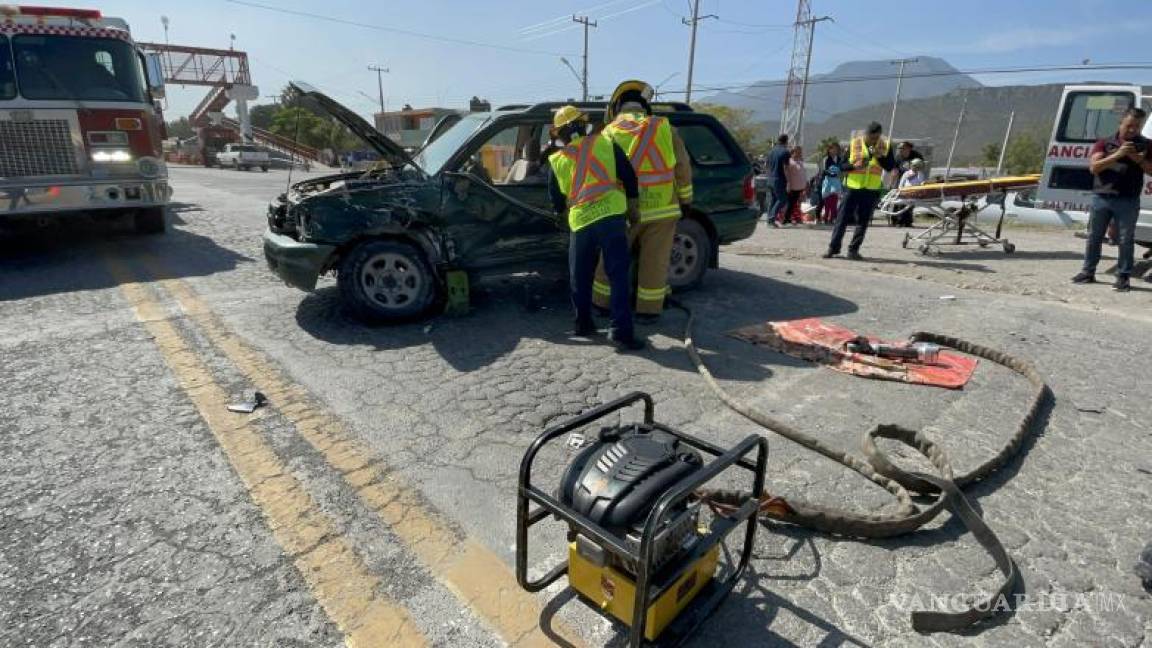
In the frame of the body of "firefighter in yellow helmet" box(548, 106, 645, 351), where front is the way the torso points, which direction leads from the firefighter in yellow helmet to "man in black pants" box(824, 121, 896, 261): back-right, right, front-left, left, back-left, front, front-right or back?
front-right

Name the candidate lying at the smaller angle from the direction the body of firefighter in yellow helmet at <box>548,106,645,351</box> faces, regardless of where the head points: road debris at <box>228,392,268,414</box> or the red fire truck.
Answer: the red fire truck

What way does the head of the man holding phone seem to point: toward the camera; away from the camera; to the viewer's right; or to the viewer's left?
toward the camera

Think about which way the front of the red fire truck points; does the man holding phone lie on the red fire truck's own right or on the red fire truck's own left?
on the red fire truck's own left

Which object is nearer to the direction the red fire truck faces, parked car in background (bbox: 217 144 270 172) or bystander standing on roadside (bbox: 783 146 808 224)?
the bystander standing on roadside

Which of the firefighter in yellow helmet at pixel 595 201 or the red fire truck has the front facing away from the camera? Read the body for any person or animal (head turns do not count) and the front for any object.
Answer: the firefighter in yellow helmet

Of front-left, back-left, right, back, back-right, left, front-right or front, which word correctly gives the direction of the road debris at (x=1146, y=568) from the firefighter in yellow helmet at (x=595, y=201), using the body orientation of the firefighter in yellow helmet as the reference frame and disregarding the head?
back-right

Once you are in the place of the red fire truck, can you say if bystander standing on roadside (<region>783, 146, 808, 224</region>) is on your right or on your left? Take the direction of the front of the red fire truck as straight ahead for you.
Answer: on your left

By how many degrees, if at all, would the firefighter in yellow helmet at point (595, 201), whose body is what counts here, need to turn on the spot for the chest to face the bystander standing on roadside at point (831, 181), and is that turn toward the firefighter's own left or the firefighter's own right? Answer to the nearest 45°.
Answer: approximately 45° to the firefighter's own right

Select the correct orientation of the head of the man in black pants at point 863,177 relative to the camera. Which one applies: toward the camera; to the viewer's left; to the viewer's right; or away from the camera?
toward the camera

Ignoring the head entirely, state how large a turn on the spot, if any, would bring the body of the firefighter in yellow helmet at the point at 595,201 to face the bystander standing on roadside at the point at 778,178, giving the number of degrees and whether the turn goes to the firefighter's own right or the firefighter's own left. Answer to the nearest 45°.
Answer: approximately 45° to the firefighter's own right

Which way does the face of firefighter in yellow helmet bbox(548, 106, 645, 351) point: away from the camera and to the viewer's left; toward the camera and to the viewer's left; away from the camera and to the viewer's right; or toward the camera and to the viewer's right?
away from the camera and to the viewer's left

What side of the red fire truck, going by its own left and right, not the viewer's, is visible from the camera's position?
front

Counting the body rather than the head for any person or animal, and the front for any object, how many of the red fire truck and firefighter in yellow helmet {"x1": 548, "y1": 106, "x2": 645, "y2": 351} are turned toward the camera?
1

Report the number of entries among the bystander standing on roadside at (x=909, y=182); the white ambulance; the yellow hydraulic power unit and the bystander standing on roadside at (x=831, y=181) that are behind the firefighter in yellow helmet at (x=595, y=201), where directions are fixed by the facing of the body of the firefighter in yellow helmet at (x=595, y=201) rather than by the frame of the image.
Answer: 1

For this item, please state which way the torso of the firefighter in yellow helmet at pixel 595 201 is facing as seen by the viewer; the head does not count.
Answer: away from the camera

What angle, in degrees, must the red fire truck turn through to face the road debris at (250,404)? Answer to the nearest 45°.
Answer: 0° — it already faces it

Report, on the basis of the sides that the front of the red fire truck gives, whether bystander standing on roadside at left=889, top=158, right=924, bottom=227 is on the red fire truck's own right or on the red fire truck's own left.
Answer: on the red fire truck's own left
